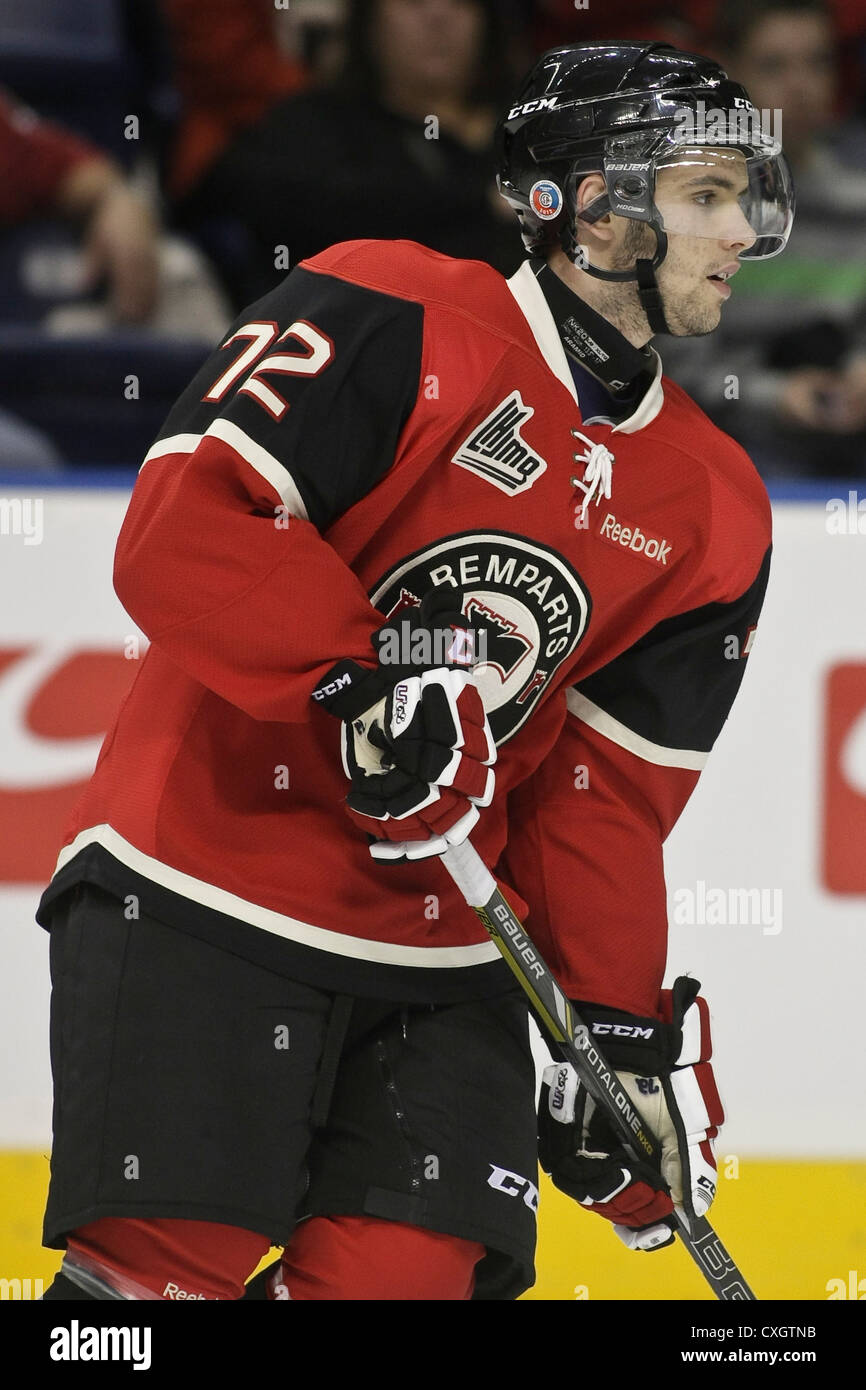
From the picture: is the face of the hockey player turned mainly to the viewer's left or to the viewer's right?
to the viewer's right

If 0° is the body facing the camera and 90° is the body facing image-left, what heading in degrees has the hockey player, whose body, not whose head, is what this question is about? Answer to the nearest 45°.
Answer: approximately 315°
